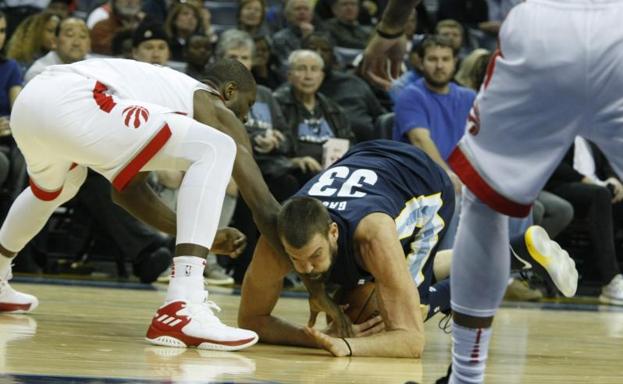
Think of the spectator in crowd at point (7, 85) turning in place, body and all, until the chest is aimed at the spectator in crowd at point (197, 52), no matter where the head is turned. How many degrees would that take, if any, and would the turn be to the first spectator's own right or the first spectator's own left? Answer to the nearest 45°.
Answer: approximately 90° to the first spectator's own left

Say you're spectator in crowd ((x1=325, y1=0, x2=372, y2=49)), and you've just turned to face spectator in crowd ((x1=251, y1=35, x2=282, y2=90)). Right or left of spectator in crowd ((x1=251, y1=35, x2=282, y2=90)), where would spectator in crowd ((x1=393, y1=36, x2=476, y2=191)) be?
left

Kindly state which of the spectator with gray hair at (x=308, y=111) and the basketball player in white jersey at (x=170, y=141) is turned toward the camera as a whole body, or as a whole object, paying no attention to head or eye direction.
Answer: the spectator with gray hair

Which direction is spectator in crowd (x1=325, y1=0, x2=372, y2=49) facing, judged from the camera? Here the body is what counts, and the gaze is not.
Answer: toward the camera

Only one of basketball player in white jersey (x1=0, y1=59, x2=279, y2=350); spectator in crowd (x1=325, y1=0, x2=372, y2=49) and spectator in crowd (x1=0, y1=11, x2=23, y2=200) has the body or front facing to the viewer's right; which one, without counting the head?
the basketball player in white jersey

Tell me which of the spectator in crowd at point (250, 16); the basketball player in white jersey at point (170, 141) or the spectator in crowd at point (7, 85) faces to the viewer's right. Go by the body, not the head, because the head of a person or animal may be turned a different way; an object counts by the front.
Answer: the basketball player in white jersey

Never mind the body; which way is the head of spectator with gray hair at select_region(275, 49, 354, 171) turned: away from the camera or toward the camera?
toward the camera

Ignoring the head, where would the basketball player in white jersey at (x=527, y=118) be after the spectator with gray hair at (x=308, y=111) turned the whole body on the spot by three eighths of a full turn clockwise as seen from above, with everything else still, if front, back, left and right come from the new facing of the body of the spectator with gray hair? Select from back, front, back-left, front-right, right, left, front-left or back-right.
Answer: back-left

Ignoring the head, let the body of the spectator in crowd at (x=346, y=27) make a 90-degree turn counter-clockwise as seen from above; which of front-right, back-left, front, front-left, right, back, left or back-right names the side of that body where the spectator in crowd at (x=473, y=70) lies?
front-right

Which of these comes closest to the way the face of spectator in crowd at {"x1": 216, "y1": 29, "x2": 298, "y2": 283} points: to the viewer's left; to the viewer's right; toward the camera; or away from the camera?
toward the camera

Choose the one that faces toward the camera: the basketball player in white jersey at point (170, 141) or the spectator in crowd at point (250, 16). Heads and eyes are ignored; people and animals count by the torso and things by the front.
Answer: the spectator in crowd

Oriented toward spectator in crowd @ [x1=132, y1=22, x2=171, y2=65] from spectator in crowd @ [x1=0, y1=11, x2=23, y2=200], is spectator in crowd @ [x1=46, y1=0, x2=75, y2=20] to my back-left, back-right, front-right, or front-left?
front-left

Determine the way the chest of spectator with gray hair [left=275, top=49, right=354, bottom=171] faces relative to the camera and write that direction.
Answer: toward the camera

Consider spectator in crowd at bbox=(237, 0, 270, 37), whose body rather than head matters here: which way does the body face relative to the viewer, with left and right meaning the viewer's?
facing the viewer

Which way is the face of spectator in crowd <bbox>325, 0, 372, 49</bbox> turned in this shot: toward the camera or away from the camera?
toward the camera

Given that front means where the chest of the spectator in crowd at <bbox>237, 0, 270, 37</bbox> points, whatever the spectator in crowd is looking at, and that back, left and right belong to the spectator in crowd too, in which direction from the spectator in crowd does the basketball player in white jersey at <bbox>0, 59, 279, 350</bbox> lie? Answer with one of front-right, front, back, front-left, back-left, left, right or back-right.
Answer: front

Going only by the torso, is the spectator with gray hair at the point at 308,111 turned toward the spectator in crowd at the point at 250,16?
no

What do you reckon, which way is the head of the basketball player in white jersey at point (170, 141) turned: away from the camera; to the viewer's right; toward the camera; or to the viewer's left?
to the viewer's right

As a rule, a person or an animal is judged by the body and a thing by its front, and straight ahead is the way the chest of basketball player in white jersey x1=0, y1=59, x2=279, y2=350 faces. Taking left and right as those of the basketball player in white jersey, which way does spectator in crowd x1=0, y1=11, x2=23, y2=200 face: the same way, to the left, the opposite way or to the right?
to the right

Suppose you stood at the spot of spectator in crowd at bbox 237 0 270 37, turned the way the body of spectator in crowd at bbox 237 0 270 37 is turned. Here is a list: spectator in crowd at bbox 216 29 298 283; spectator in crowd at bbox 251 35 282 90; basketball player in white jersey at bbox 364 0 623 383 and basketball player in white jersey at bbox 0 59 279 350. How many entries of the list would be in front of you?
4

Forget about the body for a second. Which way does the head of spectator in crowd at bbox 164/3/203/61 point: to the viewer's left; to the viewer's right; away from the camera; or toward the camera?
toward the camera

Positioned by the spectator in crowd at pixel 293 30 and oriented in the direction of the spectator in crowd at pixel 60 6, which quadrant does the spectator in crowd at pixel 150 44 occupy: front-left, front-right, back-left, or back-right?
front-left

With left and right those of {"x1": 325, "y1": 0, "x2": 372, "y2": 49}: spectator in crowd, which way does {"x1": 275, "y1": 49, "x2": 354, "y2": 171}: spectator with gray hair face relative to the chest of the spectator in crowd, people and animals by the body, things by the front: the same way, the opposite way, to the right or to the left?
the same way
